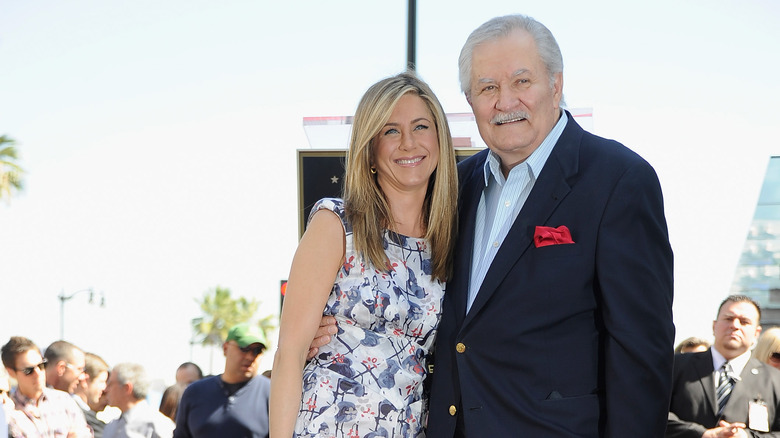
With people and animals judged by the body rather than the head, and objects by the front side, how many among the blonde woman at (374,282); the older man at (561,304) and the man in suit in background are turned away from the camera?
0

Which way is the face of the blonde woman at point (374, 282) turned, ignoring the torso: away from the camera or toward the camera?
toward the camera

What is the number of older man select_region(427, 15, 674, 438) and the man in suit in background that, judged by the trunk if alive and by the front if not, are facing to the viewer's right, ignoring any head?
0

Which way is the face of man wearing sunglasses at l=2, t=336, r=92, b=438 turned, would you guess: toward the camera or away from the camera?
toward the camera

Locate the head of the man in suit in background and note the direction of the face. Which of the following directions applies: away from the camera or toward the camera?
toward the camera

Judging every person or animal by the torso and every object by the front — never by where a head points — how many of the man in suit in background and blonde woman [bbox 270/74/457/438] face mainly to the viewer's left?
0

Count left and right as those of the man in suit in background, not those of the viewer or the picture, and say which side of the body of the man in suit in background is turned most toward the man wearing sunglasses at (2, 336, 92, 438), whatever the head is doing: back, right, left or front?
right

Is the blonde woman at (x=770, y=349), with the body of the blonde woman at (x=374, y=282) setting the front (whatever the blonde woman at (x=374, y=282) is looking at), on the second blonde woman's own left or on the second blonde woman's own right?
on the second blonde woman's own left

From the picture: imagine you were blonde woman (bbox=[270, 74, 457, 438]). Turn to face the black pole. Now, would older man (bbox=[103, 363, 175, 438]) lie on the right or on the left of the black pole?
left

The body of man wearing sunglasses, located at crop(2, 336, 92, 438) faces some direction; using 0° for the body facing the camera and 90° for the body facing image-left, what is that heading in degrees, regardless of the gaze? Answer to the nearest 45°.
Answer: approximately 315°

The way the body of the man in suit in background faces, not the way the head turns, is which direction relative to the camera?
toward the camera
